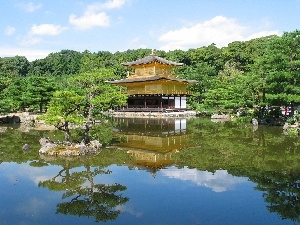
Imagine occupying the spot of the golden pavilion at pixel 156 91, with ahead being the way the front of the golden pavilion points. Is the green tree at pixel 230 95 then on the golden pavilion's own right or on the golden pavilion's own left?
on the golden pavilion's own left

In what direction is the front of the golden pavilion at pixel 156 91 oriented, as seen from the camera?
facing the viewer and to the left of the viewer

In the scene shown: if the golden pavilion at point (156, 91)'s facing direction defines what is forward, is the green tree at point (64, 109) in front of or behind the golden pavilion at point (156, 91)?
in front
